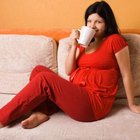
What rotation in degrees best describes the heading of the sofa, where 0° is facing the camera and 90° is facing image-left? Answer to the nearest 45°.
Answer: approximately 0°

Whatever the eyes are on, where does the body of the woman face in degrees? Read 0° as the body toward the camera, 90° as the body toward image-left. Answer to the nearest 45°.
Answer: approximately 45°
